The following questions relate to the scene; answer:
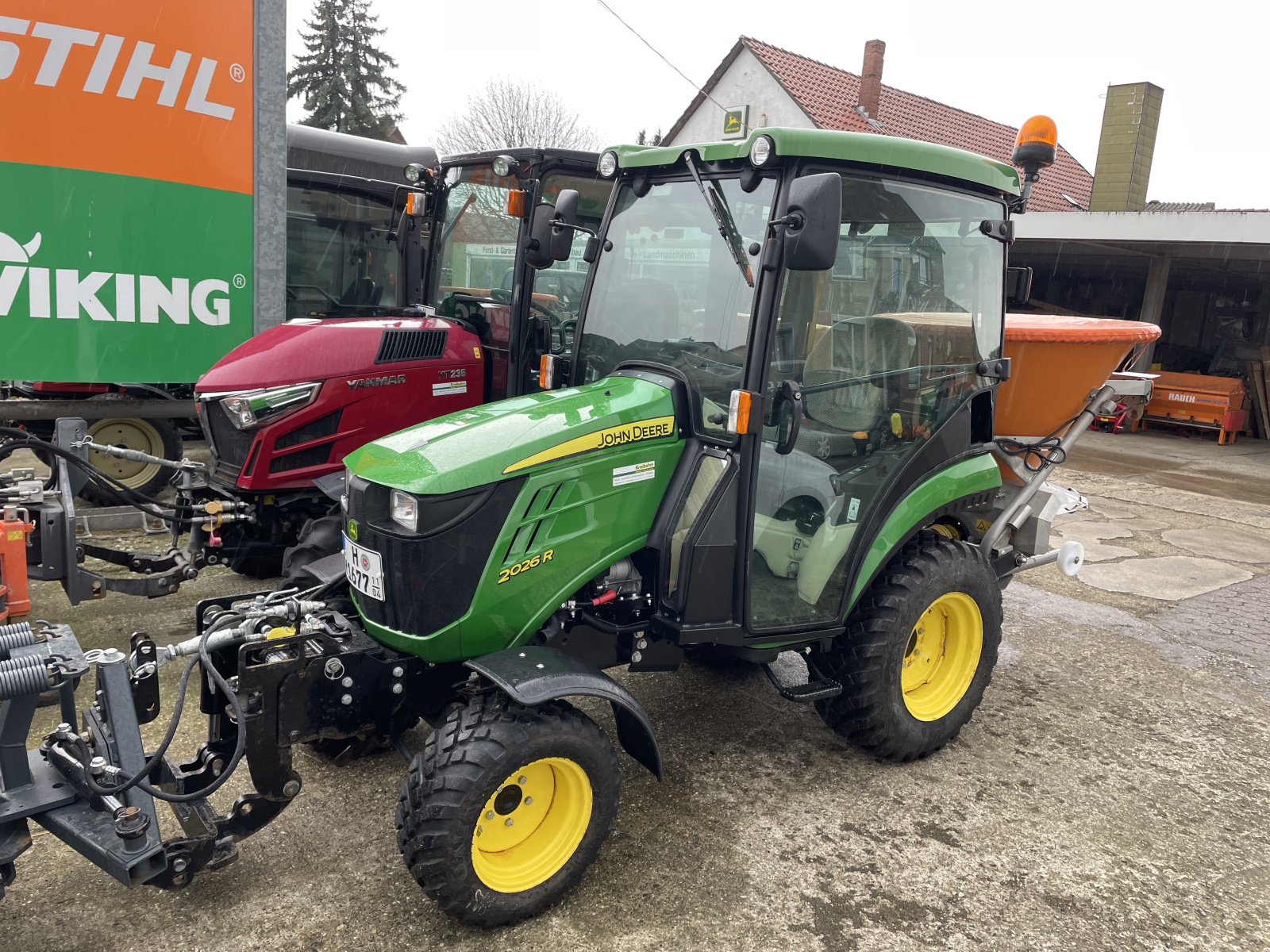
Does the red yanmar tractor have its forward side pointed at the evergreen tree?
no

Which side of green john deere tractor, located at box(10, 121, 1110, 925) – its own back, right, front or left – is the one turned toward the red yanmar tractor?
right

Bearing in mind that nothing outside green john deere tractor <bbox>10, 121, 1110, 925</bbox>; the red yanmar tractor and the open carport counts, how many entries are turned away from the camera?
0

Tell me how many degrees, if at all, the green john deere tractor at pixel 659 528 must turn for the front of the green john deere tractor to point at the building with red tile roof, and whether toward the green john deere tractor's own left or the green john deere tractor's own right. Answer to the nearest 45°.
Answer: approximately 135° to the green john deere tractor's own right

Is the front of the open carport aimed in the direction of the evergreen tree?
no

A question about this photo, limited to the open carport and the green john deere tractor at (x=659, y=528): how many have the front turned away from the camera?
0

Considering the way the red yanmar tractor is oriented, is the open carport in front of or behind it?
behind

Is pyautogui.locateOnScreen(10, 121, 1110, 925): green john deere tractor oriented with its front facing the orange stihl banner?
no

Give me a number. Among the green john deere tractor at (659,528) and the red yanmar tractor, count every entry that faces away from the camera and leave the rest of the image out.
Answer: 0

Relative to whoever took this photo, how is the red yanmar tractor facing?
facing the viewer and to the left of the viewer

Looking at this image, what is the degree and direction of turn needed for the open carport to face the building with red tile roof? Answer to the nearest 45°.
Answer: approximately 90° to its right

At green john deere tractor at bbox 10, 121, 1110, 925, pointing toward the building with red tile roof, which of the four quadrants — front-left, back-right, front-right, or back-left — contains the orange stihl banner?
front-left

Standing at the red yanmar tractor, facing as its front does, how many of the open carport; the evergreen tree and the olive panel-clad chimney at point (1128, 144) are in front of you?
0

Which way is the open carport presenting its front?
toward the camera

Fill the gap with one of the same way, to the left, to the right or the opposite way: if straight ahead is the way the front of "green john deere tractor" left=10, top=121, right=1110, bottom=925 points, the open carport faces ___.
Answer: the same way

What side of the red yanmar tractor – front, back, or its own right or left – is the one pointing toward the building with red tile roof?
back

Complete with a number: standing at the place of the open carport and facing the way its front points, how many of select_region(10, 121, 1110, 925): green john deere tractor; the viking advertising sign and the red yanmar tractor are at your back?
0
